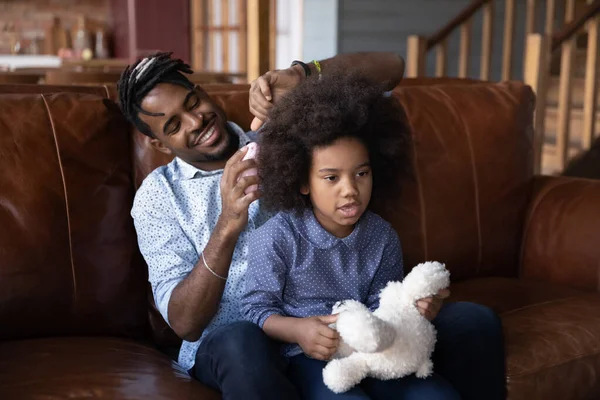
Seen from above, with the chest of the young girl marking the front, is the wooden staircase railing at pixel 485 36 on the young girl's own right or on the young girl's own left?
on the young girl's own left

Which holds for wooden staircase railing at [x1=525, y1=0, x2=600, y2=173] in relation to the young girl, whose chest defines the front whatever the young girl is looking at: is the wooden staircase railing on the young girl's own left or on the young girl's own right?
on the young girl's own left

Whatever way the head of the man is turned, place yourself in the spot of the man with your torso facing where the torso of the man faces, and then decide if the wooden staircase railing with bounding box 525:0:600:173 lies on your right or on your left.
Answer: on your left

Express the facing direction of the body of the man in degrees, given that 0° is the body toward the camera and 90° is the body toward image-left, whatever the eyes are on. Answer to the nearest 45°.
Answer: approximately 315°

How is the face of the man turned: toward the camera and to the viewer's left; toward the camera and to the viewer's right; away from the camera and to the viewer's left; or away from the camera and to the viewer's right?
toward the camera and to the viewer's right

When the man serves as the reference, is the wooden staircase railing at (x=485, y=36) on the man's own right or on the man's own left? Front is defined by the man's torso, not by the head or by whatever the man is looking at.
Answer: on the man's own left

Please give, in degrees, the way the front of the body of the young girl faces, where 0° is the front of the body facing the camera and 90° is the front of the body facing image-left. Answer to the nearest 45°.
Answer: approximately 315°

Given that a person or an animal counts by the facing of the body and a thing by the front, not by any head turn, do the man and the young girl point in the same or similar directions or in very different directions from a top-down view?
same or similar directions
